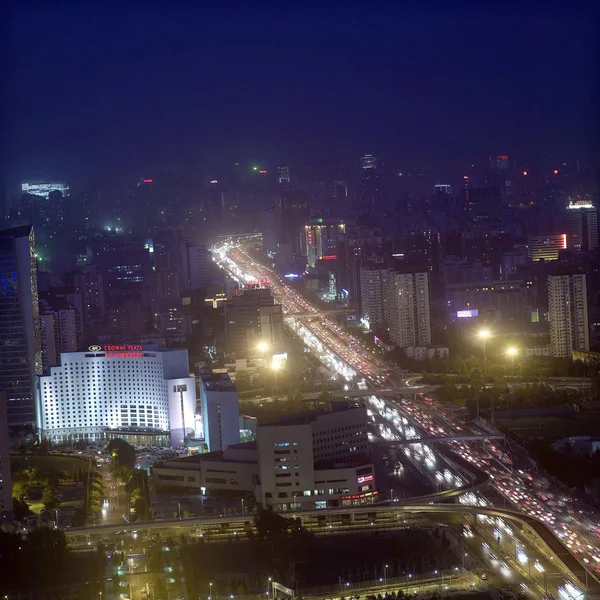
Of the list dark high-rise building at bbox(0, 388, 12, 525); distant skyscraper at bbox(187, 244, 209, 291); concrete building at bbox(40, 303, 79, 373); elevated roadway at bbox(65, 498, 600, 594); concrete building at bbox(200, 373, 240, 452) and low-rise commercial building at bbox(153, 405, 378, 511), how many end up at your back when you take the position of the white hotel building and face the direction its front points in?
2

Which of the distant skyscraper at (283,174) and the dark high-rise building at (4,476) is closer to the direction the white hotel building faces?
the dark high-rise building

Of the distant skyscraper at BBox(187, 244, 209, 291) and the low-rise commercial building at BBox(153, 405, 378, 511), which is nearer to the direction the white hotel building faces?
the low-rise commercial building

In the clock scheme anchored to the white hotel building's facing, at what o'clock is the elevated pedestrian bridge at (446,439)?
The elevated pedestrian bridge is roughly at 10 o'clock from the white hotel building.

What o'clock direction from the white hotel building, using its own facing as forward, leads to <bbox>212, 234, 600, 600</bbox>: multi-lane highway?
The multi-lane highway is roughly at 10 o'clock from the white hotel building.

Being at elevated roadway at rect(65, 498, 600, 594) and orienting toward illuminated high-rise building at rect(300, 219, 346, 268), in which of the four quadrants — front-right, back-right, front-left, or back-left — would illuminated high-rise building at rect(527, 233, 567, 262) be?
front-right

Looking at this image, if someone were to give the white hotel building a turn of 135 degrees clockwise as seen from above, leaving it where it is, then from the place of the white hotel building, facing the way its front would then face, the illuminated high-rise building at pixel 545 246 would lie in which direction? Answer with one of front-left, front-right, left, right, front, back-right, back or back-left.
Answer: right

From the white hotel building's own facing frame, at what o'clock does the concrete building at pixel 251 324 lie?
The concrete building is roughly at 7 o'clock from the white hotel building.

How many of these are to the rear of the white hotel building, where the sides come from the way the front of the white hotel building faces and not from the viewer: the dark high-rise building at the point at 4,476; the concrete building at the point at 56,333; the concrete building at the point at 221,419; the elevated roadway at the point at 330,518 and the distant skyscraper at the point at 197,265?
2

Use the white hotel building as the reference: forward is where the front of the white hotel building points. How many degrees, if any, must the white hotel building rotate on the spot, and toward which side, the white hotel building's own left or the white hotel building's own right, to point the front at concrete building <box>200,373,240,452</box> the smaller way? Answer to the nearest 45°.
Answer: approximately 45° to the white hotel building's own left

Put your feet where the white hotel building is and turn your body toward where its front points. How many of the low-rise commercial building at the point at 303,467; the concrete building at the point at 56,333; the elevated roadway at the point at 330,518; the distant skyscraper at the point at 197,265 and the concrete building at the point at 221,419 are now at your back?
2

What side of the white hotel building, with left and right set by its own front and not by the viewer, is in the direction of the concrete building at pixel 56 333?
back

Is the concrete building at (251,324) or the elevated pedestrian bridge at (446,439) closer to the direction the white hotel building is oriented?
the elevated pedestrian bridge

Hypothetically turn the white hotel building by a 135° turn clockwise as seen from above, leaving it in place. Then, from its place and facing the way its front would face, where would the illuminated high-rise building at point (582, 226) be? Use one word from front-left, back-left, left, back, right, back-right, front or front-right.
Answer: right

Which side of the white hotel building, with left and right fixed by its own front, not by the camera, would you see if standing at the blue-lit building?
right

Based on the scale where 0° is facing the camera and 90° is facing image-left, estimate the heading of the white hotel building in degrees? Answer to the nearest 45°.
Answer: approximately 0°
